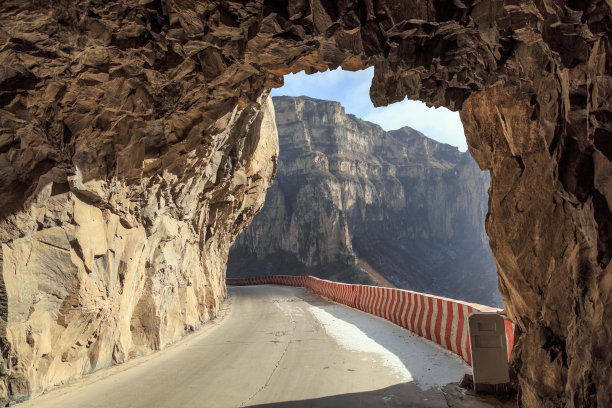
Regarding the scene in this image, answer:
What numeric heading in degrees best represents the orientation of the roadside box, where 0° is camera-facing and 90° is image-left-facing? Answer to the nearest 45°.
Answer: approximately 0°

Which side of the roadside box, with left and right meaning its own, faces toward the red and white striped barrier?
back
